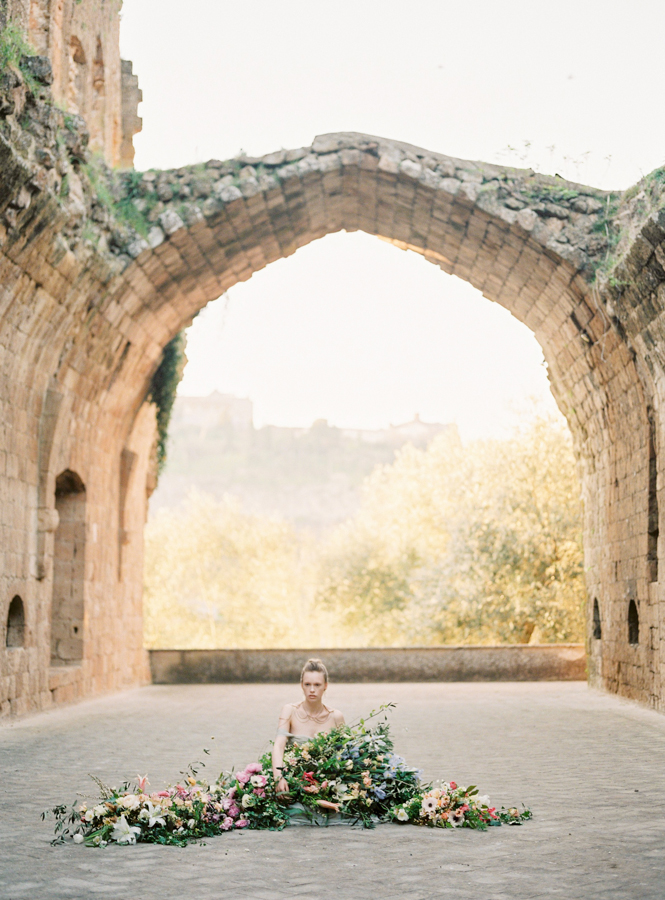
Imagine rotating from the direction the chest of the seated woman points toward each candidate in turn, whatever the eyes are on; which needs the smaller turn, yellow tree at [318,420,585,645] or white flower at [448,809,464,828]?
the white flower

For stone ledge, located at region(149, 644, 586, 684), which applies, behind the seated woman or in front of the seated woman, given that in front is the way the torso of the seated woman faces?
behind

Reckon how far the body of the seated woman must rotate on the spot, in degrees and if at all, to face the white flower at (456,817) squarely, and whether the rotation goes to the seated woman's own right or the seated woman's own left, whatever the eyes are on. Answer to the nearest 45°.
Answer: approximately 45° to the seated woman's own left

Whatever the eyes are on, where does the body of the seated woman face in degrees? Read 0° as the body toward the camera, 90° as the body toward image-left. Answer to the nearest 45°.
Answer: approximately 0°

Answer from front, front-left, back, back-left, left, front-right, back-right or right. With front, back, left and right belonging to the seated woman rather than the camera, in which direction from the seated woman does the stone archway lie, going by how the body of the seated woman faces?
back

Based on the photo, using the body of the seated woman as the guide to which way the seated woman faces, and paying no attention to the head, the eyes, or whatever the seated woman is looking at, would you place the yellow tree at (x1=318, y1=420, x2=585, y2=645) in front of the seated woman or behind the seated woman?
behind
